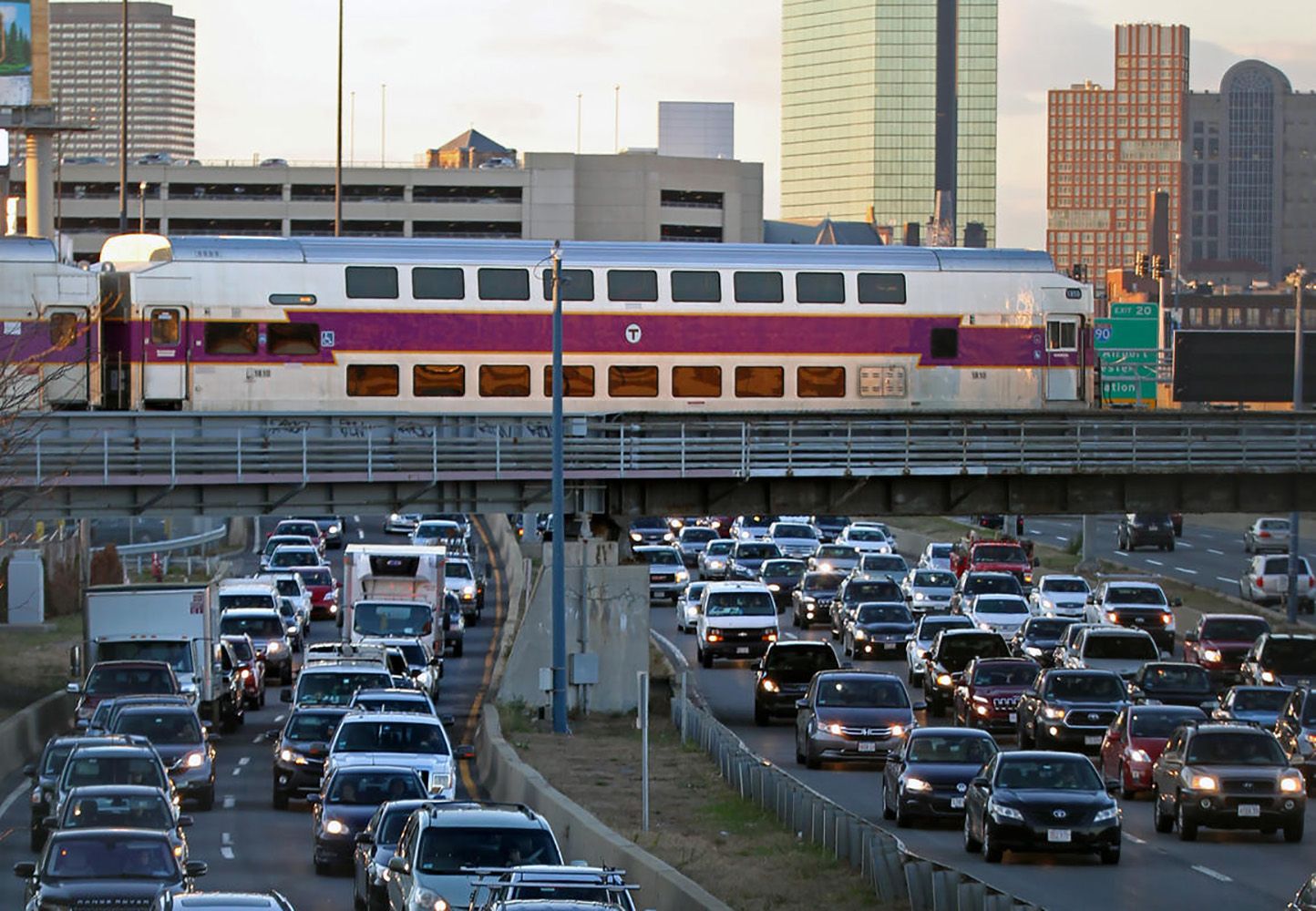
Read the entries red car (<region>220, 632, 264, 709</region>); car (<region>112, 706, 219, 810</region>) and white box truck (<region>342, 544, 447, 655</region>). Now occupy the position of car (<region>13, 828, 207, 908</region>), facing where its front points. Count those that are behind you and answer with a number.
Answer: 3

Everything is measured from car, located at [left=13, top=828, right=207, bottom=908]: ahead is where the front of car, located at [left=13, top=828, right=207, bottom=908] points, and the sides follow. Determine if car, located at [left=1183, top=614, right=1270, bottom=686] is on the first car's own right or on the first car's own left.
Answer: on the first car's own left

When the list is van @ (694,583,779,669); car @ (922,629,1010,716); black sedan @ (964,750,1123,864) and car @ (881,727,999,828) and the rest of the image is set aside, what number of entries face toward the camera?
4

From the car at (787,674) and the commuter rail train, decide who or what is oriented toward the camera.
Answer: the car

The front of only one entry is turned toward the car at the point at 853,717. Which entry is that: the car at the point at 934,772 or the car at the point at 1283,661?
the car at the point at 1283,661

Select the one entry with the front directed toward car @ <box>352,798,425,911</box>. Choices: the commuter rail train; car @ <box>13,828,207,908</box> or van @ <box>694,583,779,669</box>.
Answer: van @ <box>694,583,779,669</box>

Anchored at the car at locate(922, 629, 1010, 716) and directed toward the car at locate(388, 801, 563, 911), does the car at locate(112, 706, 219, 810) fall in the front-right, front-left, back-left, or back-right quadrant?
front-right

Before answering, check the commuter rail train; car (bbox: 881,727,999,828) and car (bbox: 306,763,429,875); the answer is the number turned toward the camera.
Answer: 2

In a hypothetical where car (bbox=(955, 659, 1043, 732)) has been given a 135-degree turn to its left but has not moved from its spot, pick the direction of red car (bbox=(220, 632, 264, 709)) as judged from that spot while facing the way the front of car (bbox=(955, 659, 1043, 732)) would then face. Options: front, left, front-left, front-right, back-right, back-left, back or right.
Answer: left

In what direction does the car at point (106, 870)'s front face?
toward the camera

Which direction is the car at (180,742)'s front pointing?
toward the camera

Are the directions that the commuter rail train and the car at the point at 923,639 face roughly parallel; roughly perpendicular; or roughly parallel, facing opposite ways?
roughly perpendicular

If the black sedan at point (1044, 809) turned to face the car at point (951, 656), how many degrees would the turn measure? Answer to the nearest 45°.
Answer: approximately 180°

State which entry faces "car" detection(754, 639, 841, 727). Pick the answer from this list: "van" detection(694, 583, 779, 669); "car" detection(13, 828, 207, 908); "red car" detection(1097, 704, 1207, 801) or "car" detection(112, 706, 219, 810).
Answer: "van" detection(694, 583, 779, 669)

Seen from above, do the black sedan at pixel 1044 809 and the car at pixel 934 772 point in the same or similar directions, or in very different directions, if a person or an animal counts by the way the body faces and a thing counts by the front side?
same or similar directions

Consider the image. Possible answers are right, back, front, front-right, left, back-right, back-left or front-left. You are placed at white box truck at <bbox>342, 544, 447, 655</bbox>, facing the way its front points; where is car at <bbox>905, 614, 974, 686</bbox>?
left

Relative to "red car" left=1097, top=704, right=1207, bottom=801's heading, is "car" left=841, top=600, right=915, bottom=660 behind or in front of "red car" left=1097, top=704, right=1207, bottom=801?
behind

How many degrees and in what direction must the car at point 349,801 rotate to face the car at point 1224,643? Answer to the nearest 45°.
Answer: approximately 135° to its left

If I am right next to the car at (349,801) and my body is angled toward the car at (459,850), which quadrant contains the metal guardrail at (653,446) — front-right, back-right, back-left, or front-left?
back-left
